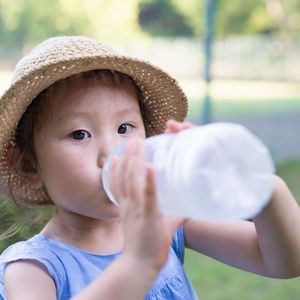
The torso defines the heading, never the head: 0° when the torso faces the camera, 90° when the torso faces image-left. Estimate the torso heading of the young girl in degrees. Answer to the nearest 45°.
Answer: approximately 315°
